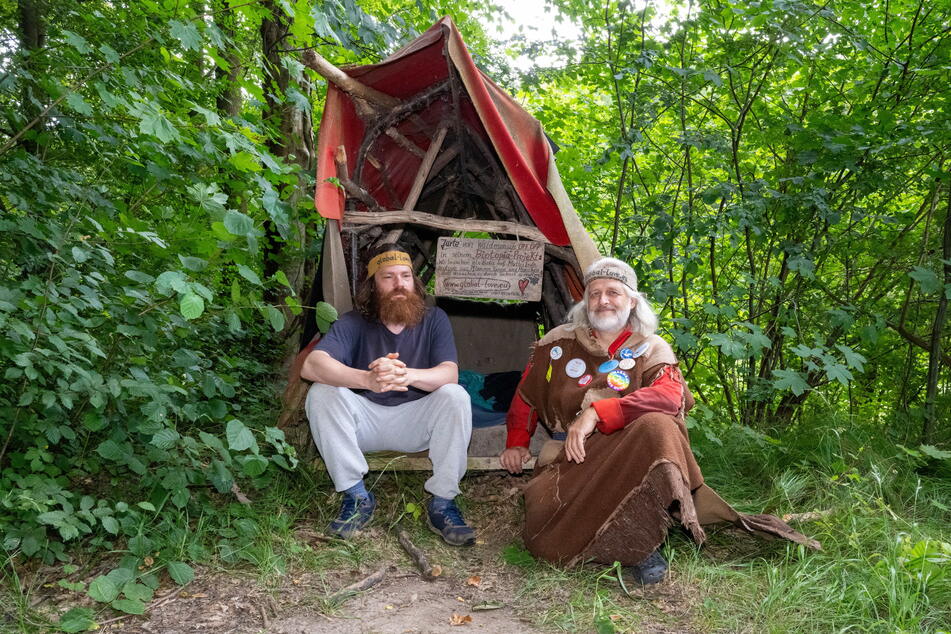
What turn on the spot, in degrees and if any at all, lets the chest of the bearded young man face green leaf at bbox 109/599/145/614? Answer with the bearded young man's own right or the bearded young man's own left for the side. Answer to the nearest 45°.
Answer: approximately 45° to the bearded young man's own right

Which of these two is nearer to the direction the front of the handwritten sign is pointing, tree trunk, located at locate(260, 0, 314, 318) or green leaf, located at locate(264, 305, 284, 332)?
the green leaf

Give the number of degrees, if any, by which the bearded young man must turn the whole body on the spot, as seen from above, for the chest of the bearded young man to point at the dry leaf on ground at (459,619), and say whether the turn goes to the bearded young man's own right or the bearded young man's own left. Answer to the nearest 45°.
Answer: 0° — they already face it

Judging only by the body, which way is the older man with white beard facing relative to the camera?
toward the camera

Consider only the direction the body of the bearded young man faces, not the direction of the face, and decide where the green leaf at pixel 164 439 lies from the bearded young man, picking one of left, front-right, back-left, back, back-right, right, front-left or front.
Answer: front-right

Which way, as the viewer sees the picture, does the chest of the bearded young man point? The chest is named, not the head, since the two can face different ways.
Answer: toward the camera

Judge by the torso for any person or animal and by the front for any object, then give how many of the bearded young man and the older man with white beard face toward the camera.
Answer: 2

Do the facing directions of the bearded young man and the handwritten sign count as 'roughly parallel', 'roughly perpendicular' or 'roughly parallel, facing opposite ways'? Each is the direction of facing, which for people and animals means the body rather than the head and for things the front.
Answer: roughly parallel

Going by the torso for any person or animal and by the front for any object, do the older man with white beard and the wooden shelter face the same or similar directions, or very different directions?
same or similar directions

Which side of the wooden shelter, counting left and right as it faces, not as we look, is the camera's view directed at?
front

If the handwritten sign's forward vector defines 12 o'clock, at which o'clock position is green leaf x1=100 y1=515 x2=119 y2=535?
The green leaf is roughly at 1 o'clock from the handwritten sign.

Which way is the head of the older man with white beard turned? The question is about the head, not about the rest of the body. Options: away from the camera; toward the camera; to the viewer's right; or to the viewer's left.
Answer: toward the camera

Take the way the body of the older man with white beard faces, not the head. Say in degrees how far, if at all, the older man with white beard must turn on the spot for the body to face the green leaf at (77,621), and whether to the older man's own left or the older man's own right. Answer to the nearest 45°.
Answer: approximately 45° to the older man's own right

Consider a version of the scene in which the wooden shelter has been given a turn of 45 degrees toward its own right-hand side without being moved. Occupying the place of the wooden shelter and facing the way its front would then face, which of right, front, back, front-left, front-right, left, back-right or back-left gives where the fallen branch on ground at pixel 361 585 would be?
front-left

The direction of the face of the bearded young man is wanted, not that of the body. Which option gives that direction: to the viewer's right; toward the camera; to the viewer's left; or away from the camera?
toward the camera

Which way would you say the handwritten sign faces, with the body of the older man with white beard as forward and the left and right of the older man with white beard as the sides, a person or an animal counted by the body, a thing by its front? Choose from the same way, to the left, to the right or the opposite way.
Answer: the same way

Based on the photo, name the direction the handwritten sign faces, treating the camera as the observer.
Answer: facing the viewer
